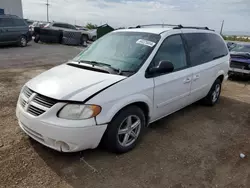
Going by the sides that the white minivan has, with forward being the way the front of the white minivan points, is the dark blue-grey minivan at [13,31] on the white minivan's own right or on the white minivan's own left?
on the white minivan's own right

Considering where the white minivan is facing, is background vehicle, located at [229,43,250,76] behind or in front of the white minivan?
behind

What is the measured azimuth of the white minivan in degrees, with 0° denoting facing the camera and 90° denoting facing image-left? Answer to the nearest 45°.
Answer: approximately 45°
